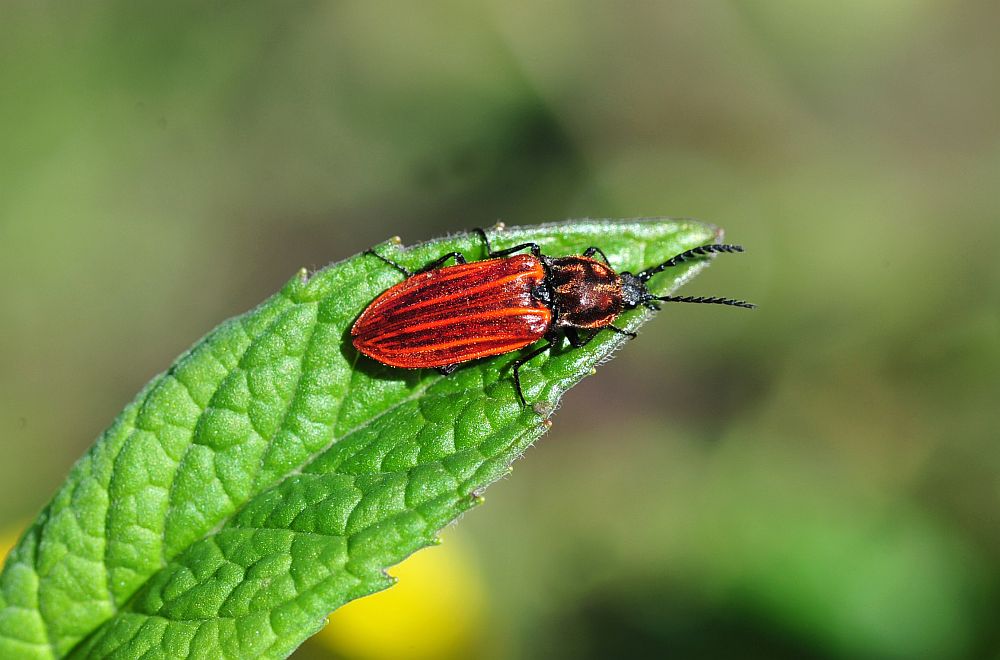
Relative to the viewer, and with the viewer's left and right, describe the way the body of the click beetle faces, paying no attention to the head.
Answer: facing to the right of the viewer
